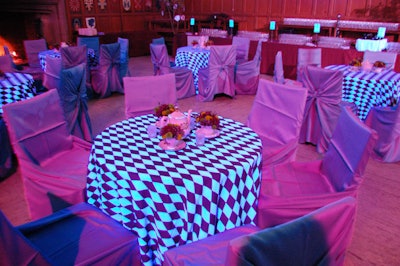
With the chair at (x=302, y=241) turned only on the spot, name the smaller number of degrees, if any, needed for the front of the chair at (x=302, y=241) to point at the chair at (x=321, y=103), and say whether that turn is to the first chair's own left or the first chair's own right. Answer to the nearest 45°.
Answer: approximately 45° to the first chair's own right

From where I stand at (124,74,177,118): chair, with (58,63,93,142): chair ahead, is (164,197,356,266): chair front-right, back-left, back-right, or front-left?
back-left

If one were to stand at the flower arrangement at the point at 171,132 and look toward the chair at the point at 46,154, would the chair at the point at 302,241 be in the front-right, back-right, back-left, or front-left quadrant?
back-left

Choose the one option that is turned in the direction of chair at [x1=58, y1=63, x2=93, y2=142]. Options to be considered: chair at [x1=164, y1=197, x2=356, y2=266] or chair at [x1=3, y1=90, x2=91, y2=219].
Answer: chair at [x1=164, y1=197, x2=356, y2=266]

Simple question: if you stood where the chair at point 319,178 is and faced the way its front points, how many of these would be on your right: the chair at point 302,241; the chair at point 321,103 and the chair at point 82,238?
1

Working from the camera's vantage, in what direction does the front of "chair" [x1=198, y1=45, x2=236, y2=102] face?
facing away from the viewer and to the left of the viewer

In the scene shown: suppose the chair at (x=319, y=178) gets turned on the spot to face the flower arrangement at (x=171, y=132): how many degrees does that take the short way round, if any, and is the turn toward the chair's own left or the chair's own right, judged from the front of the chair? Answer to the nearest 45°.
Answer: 0° — it already faces it

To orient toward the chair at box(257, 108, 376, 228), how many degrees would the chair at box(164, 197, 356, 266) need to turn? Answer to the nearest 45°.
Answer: approximately 45° to its right

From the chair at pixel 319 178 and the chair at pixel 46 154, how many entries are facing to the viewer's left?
1

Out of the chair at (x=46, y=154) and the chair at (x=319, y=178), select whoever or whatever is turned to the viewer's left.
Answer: the chair at (x=319, y=178)

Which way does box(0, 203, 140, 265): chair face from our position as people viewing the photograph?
facing away from the viewer and to the right of the viewer

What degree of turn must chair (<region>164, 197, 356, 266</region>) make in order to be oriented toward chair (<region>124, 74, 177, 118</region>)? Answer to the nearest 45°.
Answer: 0° — it already faces it

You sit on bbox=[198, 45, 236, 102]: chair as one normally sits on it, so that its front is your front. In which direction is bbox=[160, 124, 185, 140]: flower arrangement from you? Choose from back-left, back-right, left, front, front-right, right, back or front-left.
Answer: back-left

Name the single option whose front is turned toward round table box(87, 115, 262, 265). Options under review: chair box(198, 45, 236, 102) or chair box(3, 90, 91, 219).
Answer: chair box(3, 90, 91, 219)

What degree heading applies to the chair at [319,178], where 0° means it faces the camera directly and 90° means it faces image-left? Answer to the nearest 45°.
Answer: approximately 90°
